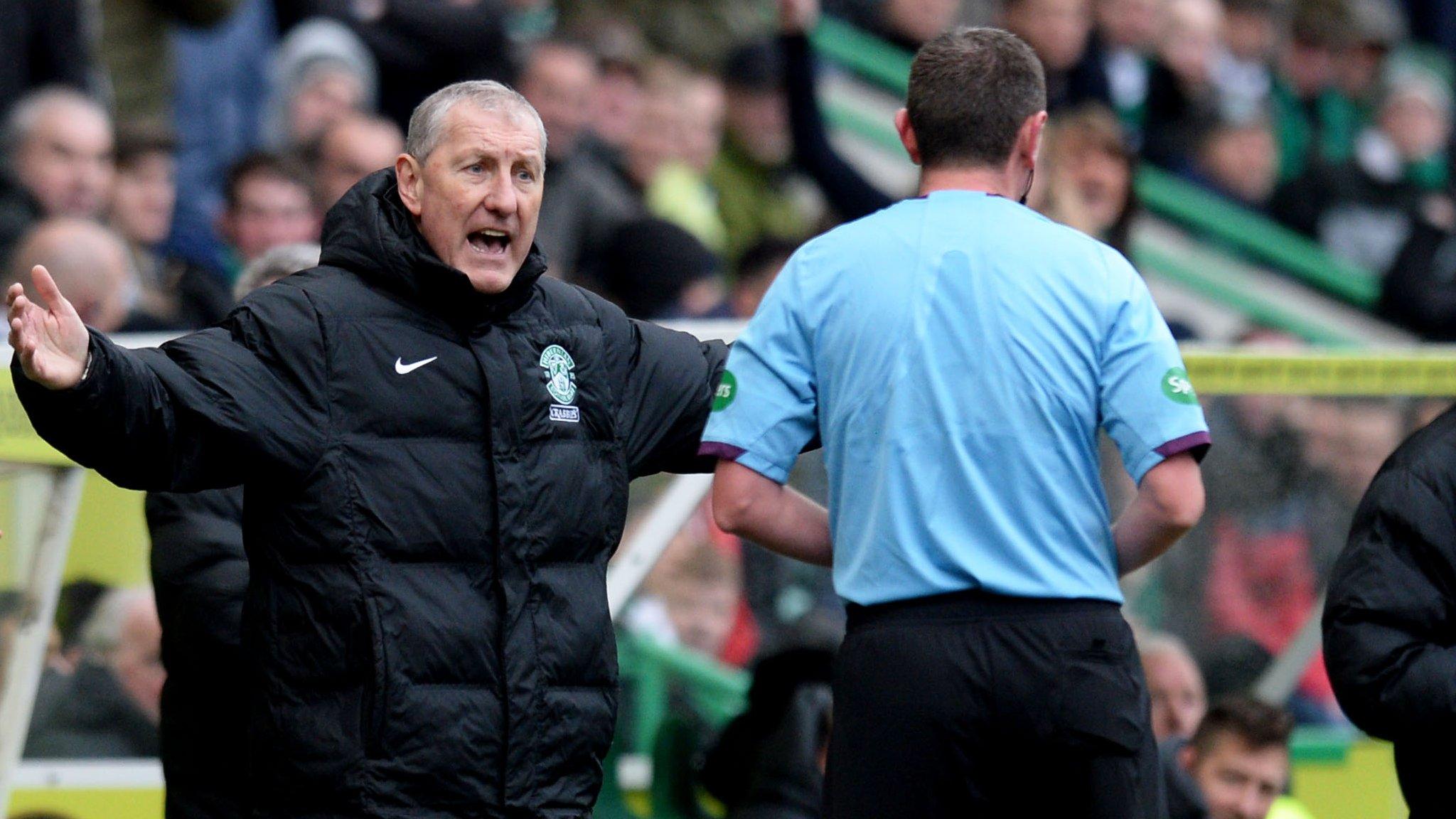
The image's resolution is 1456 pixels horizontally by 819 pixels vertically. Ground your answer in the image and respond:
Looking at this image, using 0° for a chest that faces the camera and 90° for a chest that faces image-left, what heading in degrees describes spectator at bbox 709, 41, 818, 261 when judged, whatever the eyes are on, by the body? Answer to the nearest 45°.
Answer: approximately 315°

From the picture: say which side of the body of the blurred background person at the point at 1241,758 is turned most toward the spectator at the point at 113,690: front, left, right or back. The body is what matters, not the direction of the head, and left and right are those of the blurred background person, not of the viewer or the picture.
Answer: right

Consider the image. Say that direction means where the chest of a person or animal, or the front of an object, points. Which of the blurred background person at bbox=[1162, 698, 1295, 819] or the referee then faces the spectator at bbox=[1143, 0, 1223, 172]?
the referee

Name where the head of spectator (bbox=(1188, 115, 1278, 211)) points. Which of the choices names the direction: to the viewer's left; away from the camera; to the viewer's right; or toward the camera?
toward the camera

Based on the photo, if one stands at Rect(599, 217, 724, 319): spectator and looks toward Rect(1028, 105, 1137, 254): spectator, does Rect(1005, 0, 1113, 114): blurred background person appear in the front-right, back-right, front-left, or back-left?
front-left

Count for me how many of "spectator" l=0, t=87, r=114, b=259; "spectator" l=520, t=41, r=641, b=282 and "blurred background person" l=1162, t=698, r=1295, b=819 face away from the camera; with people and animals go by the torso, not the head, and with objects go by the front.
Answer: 0

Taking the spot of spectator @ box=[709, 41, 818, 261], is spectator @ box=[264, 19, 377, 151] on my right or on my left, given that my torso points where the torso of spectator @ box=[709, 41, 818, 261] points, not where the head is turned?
on my right

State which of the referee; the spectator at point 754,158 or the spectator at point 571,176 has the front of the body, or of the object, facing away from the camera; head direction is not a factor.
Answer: the referee

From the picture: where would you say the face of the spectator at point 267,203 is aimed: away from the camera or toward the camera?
toward the camera

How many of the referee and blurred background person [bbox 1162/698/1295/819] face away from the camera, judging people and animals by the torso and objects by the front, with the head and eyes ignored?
1

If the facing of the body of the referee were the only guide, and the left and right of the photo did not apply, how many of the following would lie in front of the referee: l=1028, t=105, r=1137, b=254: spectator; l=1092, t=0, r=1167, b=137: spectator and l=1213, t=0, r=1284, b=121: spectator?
3

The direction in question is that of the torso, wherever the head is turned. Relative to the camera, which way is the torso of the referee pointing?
away from the camera

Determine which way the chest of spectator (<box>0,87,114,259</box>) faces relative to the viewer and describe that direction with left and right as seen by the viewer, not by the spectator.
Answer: facing the viewer and to the right of the viewer

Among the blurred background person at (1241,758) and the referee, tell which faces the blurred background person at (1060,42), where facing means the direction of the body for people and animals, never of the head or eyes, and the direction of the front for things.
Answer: the referee

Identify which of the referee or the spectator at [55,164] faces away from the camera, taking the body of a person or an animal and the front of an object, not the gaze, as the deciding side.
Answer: the referee

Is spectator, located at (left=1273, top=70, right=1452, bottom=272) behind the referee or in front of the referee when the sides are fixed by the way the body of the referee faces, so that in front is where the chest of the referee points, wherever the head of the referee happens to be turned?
in front

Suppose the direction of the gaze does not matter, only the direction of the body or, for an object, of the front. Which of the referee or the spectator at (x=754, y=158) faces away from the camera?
the referee

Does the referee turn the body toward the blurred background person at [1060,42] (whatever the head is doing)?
yes
